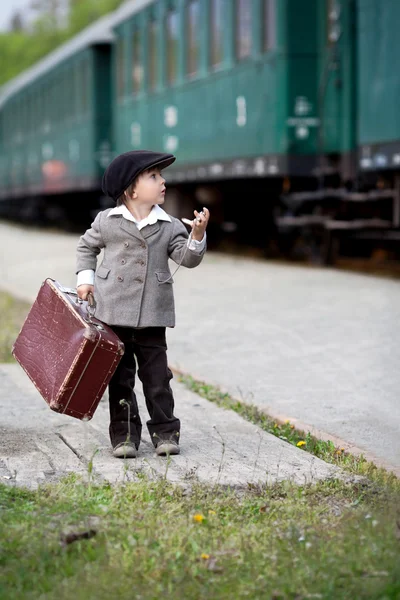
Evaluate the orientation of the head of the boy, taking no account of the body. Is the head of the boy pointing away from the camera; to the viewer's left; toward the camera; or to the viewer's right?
to the viewer's right

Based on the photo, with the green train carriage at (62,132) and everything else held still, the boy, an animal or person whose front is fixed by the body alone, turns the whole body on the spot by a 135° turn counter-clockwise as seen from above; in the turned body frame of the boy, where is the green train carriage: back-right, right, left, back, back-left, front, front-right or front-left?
front-left

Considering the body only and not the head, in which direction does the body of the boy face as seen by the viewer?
toward the camera
